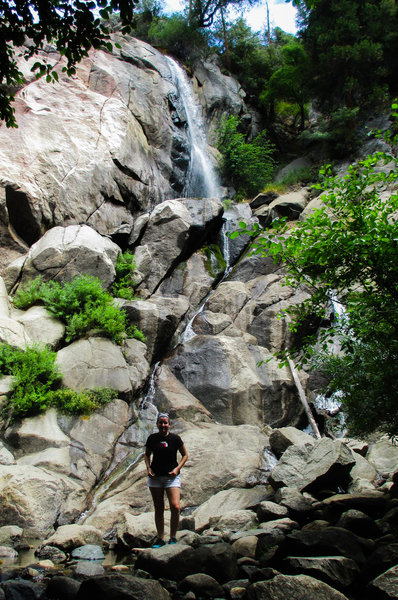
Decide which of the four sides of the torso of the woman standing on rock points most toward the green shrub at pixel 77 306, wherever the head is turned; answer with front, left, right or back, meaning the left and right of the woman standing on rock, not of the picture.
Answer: back

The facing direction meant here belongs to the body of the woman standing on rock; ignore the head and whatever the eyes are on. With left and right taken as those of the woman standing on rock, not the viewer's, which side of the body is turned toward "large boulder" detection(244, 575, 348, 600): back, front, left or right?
front

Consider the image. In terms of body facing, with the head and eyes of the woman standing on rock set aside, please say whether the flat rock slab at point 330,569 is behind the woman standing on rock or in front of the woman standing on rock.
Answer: in front

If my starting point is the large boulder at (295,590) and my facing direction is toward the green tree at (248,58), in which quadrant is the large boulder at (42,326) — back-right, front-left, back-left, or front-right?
front-left

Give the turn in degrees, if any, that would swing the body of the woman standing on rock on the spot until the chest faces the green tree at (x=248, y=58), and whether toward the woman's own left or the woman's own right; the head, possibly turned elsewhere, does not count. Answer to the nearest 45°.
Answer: approximately 180°

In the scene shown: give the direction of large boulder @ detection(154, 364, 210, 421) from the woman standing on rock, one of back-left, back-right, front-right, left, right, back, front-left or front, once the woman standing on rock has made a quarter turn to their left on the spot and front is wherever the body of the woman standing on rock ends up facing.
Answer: left

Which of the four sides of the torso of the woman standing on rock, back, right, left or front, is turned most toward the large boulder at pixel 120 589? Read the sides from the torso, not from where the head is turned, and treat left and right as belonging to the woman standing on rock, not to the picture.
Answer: front

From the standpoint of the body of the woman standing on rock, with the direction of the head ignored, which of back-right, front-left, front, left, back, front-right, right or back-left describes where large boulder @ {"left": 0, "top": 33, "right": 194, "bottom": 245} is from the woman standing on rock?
back

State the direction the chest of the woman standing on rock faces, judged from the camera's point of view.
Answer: toward the camera

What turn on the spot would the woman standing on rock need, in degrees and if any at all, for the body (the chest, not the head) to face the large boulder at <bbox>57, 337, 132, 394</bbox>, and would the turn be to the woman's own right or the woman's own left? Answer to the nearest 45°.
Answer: approximately 180°

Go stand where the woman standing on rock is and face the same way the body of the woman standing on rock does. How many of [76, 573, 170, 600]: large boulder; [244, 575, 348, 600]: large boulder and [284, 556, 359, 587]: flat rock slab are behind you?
0

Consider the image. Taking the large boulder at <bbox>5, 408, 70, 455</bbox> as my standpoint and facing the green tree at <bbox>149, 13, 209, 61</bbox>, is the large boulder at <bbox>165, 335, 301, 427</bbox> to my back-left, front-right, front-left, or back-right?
front-right
